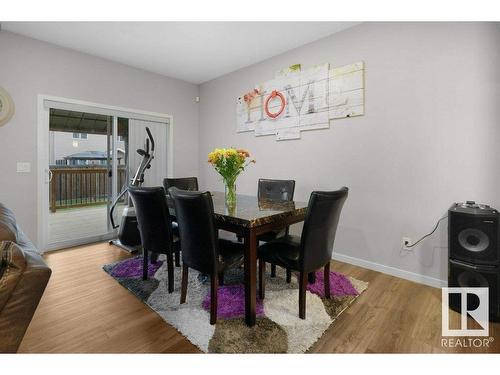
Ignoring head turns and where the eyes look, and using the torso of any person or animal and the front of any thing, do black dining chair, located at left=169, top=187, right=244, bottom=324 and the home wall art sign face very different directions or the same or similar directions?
very different directions

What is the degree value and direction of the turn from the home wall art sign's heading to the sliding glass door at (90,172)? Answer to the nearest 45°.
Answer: approximately 45° to its right

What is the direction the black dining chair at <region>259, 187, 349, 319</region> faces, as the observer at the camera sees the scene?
facing away from the viewer and to the left of the viewer

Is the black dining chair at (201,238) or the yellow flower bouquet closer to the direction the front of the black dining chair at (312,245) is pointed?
the yellow flower bouquet

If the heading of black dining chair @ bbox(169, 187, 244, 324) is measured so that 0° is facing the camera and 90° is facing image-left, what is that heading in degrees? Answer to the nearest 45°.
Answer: approximately 225°

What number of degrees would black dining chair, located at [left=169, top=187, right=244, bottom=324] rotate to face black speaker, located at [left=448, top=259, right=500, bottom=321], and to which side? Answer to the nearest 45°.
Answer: approximately 45° to its right

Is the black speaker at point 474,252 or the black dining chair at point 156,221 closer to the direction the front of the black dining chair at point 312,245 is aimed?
the black dining chair

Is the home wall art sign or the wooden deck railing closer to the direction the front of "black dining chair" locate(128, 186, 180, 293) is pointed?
the home wall art sign

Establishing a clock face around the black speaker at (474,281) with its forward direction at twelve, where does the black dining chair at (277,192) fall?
The black dining chair is roughly at 3 o'clock from the black speaker.
